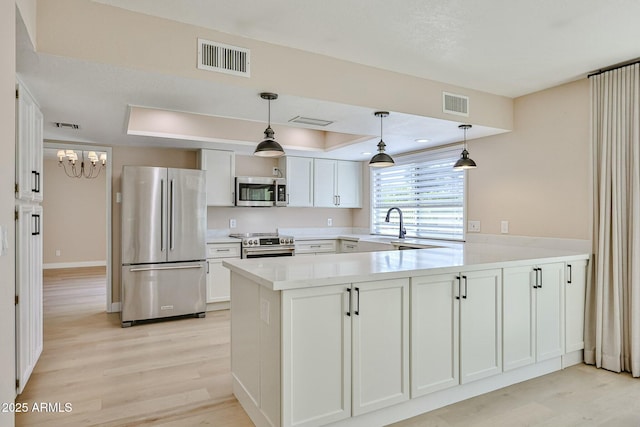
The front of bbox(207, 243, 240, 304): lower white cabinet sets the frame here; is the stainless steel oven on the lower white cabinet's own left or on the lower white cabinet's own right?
on the lower white cabinet's own left

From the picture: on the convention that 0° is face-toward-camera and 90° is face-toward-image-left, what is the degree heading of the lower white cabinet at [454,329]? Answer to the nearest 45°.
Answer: approximately 315°

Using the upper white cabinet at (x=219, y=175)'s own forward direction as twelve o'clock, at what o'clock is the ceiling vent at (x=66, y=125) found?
The ceiling vent is roughly at 2 o'clock from the upper white cabinet.

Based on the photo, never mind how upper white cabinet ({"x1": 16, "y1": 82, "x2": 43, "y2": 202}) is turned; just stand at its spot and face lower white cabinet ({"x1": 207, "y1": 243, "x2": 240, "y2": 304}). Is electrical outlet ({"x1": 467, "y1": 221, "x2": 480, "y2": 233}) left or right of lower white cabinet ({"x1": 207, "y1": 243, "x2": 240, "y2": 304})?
right

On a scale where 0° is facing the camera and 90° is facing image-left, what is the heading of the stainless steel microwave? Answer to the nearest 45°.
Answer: approximately 0°

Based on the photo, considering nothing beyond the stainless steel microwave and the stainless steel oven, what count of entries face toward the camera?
2

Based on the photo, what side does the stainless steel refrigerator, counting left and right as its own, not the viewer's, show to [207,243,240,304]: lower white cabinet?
left

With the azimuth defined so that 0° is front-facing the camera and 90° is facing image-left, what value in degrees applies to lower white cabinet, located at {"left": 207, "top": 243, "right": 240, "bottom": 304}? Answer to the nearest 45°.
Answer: approximately 0°
